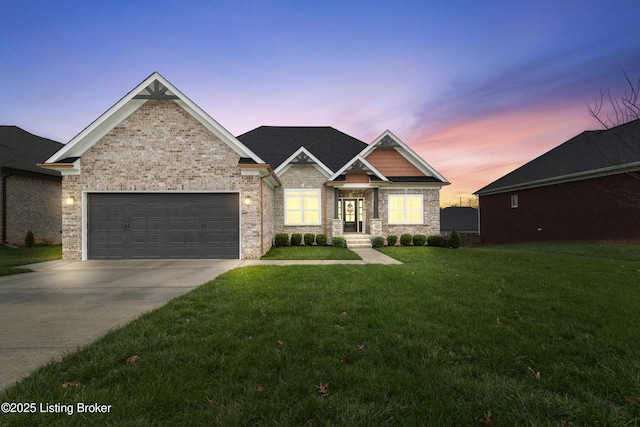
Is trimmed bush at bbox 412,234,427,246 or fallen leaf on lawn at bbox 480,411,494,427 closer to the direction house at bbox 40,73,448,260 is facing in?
the fallen leaf on lawn

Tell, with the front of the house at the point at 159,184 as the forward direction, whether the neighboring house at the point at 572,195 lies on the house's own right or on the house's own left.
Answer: on the house's own left

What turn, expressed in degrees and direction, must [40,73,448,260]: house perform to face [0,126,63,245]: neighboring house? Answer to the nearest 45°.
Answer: approximately 135° to its right

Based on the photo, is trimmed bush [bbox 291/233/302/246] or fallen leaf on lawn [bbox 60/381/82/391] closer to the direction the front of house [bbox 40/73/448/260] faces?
the fallen leaf on lawn

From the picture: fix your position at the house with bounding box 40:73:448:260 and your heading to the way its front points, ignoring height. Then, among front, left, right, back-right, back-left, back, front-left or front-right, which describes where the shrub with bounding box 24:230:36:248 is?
back-right

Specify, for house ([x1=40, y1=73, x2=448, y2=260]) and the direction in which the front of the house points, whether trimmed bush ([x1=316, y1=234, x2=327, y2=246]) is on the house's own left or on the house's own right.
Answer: on the house's own left

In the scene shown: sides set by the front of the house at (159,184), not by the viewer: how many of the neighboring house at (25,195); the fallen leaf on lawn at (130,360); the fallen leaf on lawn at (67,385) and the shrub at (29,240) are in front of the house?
2

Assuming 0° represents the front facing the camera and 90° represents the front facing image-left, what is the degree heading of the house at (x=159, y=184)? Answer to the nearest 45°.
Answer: approximately 0°

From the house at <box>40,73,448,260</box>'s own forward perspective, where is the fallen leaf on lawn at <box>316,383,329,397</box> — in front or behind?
in front

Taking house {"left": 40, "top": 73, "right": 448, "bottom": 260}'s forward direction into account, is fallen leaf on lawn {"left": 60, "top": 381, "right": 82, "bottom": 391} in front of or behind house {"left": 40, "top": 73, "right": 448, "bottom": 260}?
in front

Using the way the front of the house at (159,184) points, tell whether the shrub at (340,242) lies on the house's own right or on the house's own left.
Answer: on the house's own left
